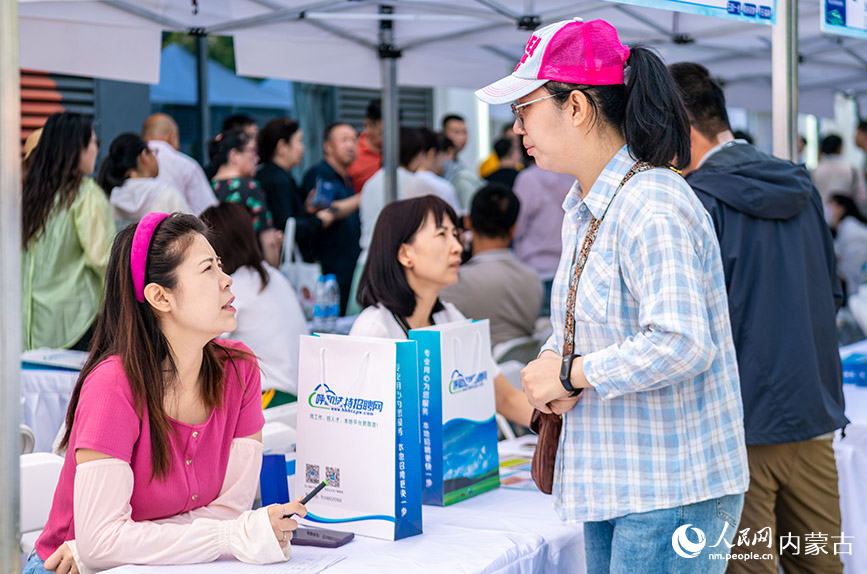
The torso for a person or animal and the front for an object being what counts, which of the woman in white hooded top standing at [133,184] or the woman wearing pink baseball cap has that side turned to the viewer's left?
the woman wearing pink baseball cap

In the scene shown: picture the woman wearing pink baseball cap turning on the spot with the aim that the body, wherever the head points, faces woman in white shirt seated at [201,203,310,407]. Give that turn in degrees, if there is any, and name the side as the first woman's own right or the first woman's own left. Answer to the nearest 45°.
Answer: approximately 45° to the first woman's own right

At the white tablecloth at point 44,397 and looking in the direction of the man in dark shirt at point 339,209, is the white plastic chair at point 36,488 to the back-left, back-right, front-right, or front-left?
back-right

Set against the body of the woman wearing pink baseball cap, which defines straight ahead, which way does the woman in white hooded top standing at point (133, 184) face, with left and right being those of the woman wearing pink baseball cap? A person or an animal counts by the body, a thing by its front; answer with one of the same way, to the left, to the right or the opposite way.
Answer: to the right

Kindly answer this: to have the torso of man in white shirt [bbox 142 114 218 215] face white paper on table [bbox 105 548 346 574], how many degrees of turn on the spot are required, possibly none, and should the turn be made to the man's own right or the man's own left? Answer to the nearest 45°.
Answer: approximately 135° to the man's own right

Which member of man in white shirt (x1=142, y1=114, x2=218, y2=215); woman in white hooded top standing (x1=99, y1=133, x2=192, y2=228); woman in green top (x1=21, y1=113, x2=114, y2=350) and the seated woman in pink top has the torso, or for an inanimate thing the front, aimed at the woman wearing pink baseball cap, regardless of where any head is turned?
the seated woman in pink top

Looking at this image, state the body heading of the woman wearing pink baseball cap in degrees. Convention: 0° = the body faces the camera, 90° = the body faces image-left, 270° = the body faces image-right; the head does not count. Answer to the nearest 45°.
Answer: approximately 90°

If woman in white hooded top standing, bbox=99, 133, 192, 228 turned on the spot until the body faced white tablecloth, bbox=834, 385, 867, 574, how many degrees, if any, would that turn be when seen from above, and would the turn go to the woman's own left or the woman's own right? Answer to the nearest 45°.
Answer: approximately 90° to the woman's own right
